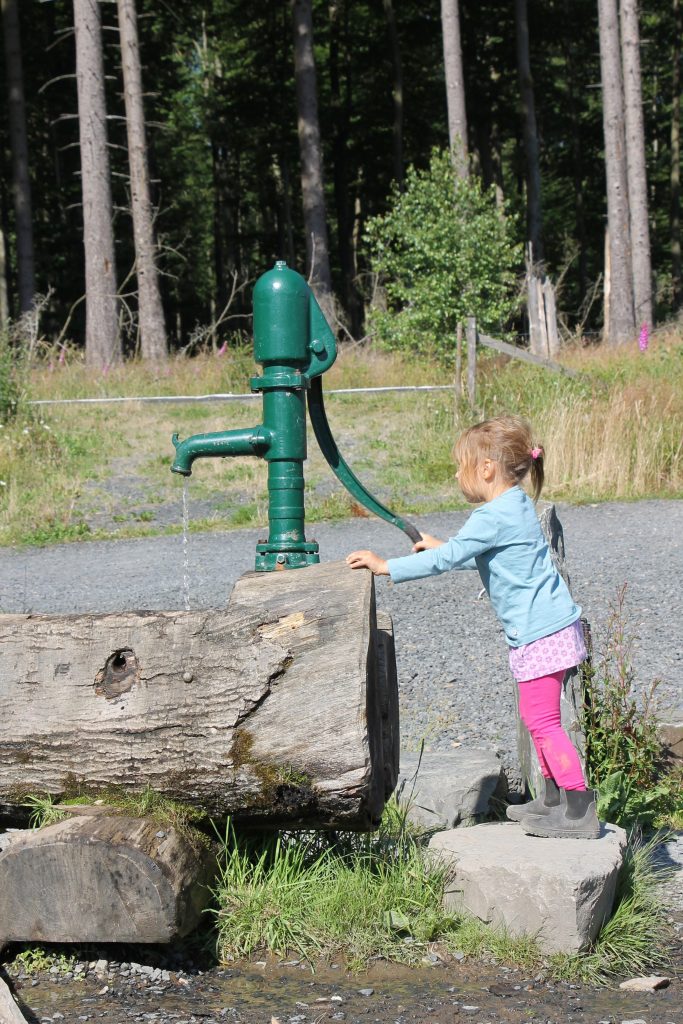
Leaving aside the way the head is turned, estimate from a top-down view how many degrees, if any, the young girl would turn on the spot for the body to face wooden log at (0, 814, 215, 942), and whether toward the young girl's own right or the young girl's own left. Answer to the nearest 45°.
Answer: approximately 45° to the young girl's own left

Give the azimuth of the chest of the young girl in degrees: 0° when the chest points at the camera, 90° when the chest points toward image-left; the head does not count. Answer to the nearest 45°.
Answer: approximately 90°

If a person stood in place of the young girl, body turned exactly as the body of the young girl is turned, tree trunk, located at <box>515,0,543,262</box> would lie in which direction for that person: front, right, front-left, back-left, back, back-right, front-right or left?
right

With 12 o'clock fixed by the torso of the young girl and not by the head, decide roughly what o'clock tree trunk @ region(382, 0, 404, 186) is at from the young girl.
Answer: The tree trunk is roughly at 3 o'clock from the young girl.

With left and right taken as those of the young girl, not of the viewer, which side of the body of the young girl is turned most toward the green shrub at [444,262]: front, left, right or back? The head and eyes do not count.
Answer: right

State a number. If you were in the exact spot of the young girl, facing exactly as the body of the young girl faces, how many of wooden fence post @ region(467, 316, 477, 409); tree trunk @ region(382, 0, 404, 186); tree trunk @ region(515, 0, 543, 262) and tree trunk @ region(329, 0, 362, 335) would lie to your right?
4

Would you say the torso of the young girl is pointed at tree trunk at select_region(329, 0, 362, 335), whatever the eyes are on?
no

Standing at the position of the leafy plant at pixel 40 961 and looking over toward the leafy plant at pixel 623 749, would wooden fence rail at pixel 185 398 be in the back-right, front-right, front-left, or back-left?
front-left
